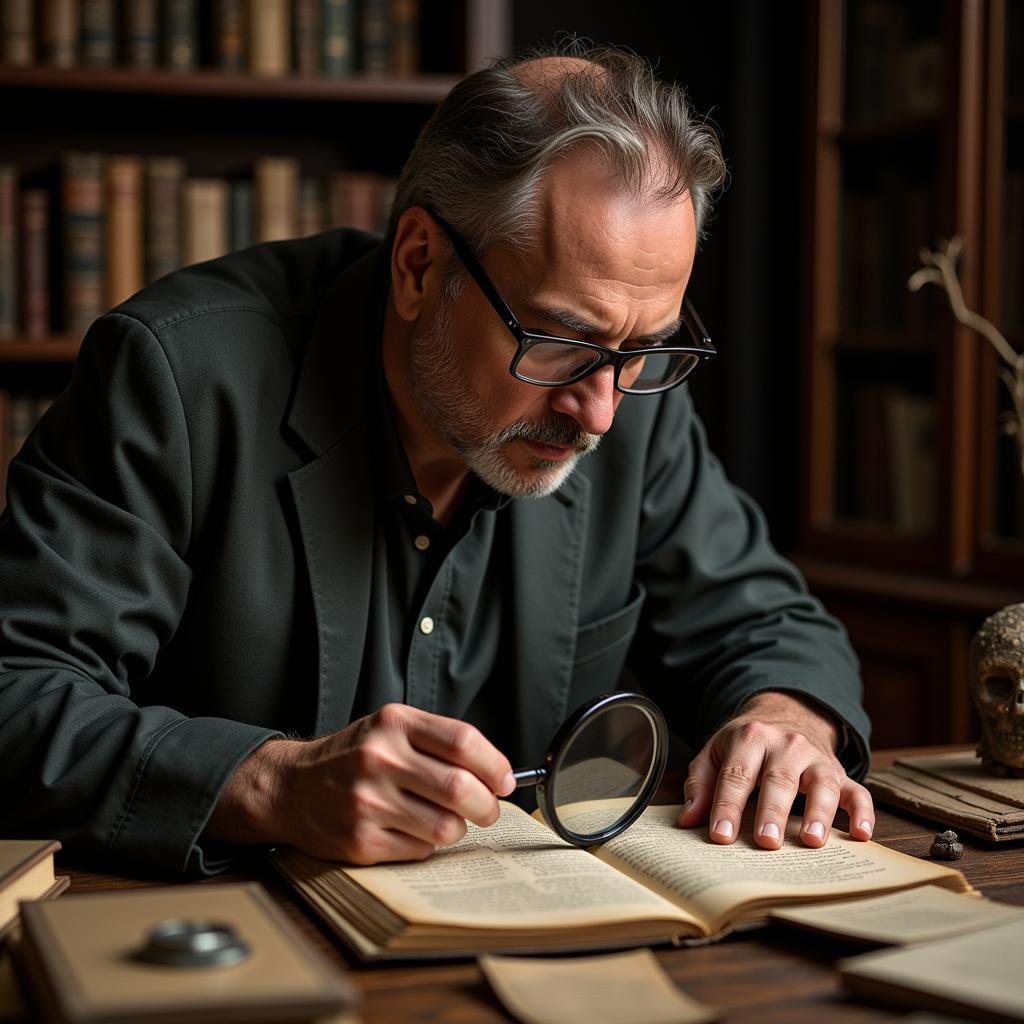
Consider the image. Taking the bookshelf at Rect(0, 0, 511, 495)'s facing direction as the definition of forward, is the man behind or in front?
in front

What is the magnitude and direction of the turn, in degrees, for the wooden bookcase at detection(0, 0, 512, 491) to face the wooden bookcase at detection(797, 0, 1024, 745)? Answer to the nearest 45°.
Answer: approximately 90° to its left

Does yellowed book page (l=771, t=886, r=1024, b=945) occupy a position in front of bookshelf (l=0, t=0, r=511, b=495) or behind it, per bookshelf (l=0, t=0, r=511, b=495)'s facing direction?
in front

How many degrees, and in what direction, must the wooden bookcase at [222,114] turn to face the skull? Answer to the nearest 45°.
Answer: approximately 45° to its left

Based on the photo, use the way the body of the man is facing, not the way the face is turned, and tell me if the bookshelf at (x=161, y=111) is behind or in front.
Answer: behind

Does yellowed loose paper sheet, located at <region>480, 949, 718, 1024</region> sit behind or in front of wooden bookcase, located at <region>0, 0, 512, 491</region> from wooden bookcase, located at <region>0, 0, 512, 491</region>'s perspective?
in front

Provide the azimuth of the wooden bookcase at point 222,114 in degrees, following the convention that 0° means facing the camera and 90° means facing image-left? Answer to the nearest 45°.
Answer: approximately 0°

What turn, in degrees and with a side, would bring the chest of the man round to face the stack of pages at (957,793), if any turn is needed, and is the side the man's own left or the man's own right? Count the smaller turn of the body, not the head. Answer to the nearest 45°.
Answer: approximately 45° to the man's own left

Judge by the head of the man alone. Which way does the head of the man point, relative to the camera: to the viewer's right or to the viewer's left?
to the viewer's right
